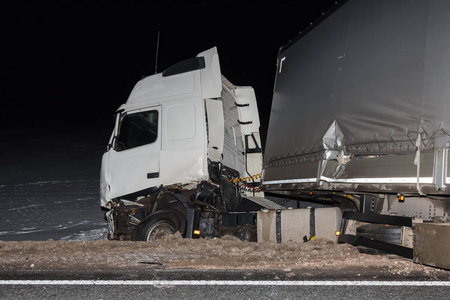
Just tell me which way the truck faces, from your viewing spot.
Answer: facing away from the viewer and to the left of the viewer
